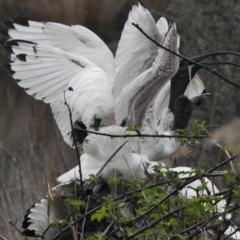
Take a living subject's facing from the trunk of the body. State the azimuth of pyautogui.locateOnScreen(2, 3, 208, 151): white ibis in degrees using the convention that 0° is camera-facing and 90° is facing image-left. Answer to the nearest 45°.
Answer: approximately 270°
